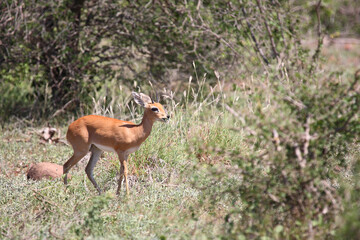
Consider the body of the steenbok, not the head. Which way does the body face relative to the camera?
to the viewer's right
